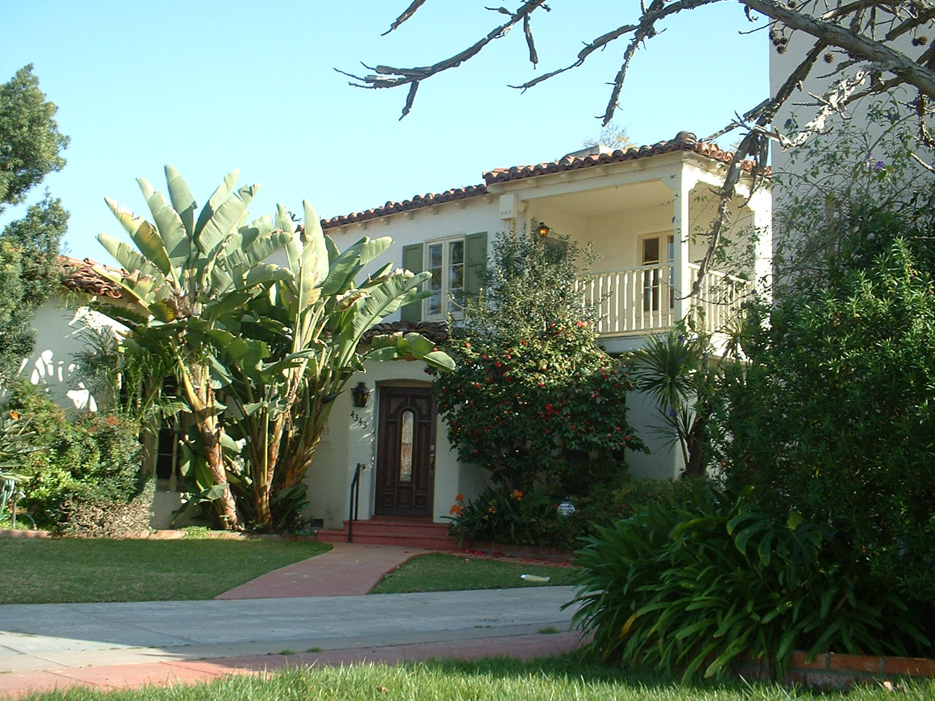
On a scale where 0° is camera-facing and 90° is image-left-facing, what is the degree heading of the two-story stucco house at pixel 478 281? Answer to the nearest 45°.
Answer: approximately 45°

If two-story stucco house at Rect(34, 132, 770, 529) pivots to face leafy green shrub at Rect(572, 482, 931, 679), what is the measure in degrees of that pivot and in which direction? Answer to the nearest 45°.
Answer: approximately 45° to its left
